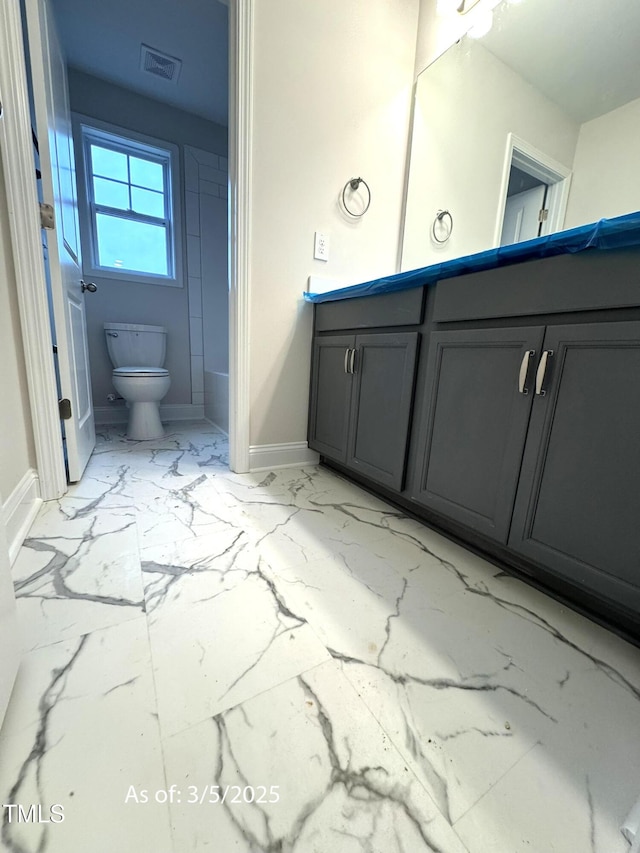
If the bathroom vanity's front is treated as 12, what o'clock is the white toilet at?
The white toilet is roughly at 2 o'clock from the bathroom vanity.

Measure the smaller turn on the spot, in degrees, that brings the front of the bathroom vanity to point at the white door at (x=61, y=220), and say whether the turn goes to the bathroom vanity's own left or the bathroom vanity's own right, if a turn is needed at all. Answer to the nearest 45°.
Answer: approximately 45° to the bathroom vanity's own right

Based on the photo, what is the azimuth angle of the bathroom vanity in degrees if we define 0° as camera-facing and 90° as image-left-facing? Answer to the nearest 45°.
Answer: approximately 45°

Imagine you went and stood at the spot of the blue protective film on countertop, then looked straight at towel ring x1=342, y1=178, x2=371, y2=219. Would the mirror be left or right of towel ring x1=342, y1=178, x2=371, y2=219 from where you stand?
right

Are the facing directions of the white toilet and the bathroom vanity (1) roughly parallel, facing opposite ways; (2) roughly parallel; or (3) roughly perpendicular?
roughly perpendicular

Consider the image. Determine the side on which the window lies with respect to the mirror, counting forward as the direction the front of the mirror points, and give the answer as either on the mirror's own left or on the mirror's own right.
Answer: on the mirror's own right

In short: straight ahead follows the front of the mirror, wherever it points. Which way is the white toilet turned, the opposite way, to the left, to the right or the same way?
to the left

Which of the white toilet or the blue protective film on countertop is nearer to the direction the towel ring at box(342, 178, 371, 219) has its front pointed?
the blue protective film on countertop

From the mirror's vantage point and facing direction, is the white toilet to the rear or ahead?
ahead

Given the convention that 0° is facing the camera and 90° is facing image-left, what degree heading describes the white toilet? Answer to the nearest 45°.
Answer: approximately 0°

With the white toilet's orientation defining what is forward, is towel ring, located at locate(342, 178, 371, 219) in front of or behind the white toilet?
in front
